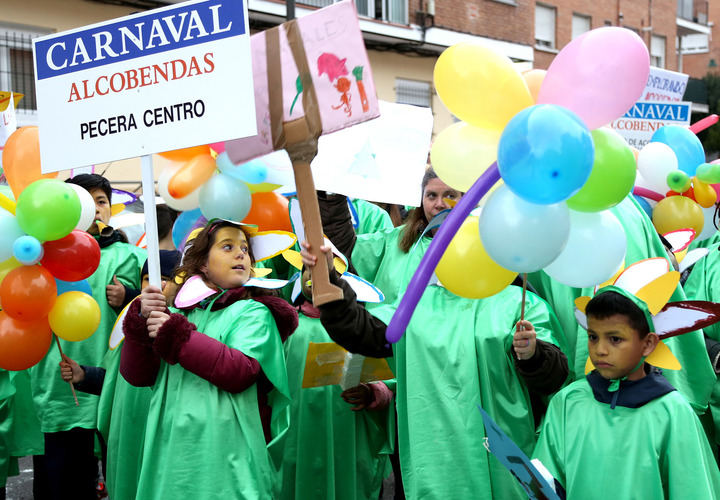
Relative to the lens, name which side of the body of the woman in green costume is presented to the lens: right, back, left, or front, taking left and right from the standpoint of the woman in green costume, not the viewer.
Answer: front

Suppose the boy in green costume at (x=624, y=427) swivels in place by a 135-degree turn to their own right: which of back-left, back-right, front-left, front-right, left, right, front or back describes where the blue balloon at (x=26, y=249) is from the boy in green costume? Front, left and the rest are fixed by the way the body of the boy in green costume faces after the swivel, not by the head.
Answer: left

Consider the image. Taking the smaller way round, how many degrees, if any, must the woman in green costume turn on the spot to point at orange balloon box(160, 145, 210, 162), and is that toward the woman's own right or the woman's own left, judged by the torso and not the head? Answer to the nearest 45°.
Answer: approximately 135° to the woman's own right

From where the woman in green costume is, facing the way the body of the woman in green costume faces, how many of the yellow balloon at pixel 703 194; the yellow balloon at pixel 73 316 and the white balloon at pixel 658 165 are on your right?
1

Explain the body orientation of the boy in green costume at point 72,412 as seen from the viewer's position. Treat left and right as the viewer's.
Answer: facing the viewer and to the right of the viewer

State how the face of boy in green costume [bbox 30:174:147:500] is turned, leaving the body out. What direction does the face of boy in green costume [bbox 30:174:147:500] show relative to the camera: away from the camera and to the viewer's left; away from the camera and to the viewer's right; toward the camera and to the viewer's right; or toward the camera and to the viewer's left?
toward the camera and to the viewer's right

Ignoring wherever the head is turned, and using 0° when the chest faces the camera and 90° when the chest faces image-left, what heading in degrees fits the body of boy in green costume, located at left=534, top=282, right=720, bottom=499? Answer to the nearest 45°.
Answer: approximately 45°

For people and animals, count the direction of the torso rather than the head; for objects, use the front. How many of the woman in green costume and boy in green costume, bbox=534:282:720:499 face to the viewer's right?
0
